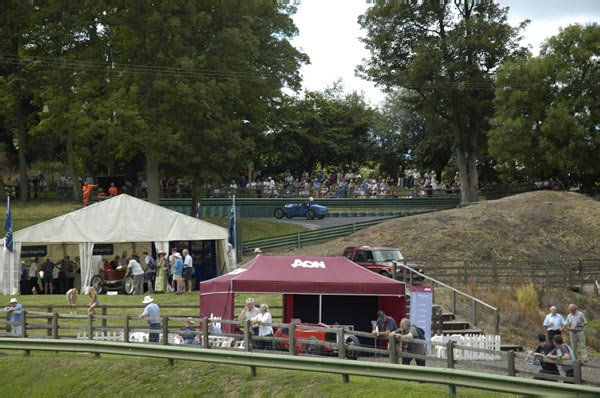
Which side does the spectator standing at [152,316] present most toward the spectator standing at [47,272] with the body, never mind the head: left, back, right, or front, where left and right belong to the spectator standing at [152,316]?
right

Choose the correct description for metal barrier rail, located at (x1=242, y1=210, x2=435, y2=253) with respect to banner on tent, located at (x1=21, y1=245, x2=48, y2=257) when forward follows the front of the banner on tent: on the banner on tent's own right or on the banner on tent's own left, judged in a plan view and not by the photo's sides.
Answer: on the banner on tent's own left

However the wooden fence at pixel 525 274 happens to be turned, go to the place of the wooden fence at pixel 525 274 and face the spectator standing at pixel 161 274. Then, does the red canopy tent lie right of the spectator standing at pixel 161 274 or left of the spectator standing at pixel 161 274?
left

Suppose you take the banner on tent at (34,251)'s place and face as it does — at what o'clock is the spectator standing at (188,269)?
The spectator standing is roughly at 10 o'clock from the banner on tent.
